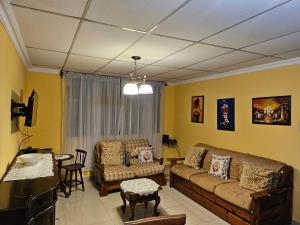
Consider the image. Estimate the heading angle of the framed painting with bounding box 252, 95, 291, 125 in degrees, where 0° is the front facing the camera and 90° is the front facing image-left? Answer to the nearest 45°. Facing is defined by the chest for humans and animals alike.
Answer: approximately 45°

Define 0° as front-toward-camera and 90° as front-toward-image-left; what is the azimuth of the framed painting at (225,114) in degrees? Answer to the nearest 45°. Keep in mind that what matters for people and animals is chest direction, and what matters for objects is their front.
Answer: approximately 45°

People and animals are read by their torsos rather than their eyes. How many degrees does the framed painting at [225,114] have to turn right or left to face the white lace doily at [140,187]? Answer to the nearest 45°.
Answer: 0° — it already faces it

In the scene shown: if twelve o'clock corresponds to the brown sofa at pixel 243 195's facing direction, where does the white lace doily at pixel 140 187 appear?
The white lace doily is roughly at 1 o'clock from the brown sofa.

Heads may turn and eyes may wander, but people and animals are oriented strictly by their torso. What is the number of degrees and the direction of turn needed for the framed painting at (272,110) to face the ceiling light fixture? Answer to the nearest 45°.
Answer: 0° — it already faces it
